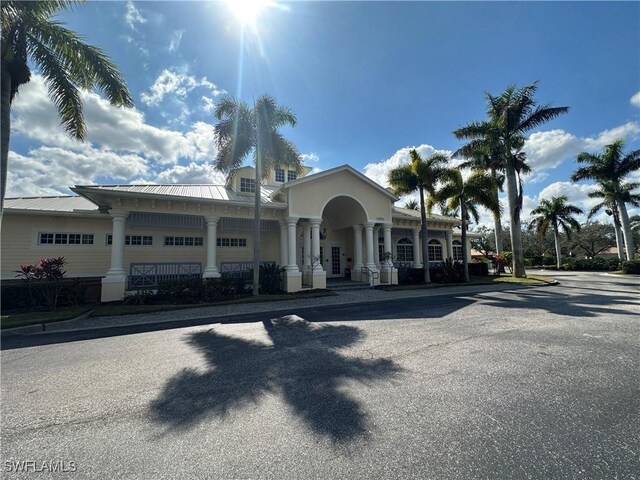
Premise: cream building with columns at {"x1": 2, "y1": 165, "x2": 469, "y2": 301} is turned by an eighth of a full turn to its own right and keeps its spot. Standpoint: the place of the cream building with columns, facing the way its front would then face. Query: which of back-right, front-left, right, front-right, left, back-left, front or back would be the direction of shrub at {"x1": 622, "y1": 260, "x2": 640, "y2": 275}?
left

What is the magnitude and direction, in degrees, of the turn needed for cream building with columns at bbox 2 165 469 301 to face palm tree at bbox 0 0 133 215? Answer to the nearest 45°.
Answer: approximately 90° to its right

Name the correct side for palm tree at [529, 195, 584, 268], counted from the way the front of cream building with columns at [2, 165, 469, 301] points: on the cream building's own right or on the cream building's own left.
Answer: on the cream building's own left

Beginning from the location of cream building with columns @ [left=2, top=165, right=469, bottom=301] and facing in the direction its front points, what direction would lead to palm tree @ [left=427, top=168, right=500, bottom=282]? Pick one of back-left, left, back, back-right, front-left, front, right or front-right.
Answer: front-left

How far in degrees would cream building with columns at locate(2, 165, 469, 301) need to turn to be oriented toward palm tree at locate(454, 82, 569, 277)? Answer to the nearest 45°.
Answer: approximately 45° to its left

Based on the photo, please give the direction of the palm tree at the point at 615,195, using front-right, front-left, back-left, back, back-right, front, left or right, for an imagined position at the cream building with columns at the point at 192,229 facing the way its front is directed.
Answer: front-left

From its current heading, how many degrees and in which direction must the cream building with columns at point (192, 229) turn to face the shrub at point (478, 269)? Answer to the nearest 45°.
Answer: approximately 45° to its left

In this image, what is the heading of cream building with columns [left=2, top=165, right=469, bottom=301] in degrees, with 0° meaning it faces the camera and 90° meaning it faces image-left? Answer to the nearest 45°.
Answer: approximately 315°
